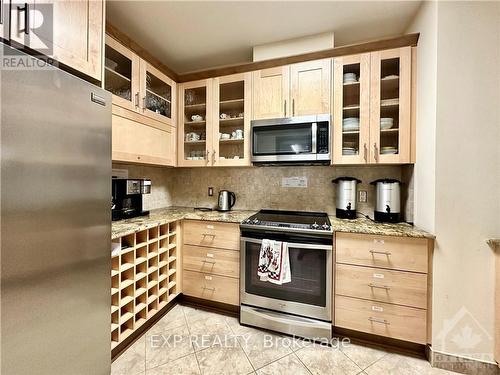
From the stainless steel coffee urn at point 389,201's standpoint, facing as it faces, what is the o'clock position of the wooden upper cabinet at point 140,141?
The wooden upper cabinet is roughly at 2 o'clock from the stainless steel coffee urn.

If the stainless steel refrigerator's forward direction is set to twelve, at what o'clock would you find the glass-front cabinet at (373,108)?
The glass-front cabinet is roughly at 11 o'clock from the stainless steel refrigerator.

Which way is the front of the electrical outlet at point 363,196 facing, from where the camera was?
facing the viewer

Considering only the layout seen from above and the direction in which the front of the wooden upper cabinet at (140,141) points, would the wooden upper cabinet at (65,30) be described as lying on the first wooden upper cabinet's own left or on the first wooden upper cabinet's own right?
on the first wooden upper cabinet's own right

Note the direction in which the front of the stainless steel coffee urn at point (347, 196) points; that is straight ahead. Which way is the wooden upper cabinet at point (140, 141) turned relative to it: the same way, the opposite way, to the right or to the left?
to the left

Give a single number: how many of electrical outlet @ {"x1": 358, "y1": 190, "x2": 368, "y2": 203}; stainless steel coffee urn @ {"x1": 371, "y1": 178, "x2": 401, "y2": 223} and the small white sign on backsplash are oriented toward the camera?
3

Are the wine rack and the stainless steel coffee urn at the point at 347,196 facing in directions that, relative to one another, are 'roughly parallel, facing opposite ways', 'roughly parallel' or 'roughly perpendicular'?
roughly perpendicular

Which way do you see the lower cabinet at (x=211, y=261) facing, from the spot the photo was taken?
facing the viewer and to the left of the viewer

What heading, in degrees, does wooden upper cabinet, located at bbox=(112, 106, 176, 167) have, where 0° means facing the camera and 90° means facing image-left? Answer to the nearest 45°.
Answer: approximately 315°

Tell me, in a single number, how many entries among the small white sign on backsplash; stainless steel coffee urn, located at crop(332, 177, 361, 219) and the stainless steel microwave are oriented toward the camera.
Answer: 3

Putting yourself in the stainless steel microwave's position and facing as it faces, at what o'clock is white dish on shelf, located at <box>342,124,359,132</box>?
The white dish on shelf is roughly at 9 o'clock from the stainless steel microwave.
